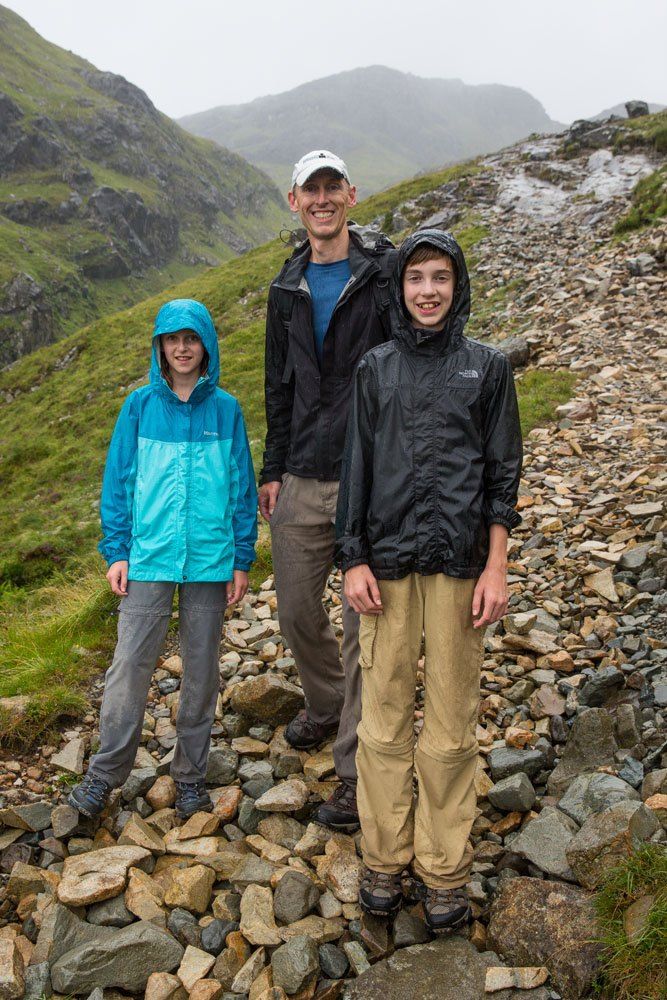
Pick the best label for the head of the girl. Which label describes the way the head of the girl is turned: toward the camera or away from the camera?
toward the camera

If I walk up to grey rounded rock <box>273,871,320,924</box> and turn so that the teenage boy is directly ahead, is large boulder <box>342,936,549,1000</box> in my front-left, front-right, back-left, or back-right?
front-right

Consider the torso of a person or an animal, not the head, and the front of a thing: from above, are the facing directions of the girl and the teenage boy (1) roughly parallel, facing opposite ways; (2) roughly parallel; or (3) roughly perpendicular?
roughly parallel

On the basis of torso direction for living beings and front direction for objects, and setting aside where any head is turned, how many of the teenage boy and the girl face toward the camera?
2

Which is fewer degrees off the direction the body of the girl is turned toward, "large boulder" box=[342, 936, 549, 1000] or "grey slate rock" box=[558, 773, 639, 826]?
the large boulder

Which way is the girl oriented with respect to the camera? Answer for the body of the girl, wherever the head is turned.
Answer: toward the camera

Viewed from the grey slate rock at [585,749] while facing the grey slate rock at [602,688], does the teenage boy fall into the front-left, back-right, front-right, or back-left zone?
back-left

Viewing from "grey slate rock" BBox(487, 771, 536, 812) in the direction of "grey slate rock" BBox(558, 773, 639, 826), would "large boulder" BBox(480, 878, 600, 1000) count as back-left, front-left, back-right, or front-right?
front-right

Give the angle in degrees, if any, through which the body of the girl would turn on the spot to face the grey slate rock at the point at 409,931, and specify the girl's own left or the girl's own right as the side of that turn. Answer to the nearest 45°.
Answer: approximately 45° to the girl's own left

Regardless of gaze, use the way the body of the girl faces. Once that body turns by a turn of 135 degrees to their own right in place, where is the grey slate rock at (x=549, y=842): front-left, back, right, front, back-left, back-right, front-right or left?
back
